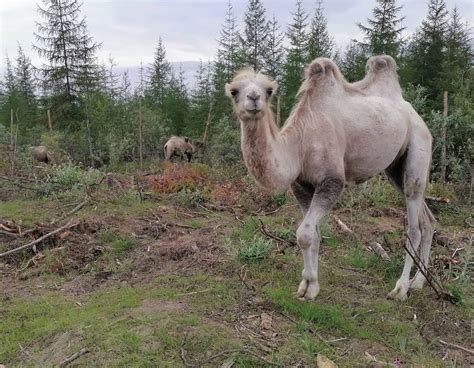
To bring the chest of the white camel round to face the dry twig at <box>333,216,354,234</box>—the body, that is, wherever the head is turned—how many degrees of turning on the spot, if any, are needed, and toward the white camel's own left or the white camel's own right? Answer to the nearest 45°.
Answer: approximately 135° to the white camel's own right

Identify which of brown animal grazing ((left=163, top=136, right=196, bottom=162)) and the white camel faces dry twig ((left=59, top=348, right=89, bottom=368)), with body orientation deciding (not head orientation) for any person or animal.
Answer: the white camel

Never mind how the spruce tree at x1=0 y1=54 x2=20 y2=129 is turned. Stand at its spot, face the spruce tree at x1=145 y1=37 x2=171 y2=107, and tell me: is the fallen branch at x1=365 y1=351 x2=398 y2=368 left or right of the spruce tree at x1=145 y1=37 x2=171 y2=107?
right

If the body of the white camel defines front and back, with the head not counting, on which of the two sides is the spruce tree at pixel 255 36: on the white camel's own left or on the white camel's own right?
on the white camel's own right
